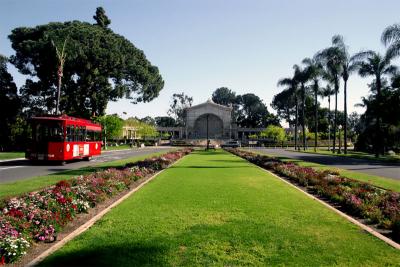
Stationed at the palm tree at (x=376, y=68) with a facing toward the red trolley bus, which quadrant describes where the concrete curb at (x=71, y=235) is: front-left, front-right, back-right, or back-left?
front-left

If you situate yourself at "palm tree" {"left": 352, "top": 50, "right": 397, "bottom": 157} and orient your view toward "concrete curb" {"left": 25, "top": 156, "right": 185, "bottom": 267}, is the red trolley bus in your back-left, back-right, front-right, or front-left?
front-right

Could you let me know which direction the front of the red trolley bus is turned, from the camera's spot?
facing the viewer and to the left of the viewer

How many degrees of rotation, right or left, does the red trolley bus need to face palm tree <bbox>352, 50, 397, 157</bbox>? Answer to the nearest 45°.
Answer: approximately 135° to its left

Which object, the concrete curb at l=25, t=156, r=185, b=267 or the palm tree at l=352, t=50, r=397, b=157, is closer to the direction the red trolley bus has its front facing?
the concrete curb
